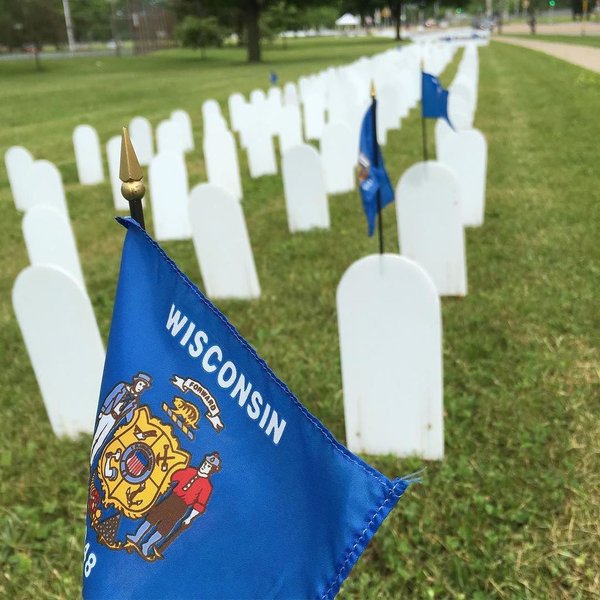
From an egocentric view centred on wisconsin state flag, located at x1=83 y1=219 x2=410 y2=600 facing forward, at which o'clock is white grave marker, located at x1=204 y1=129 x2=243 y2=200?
The white grave marker is roughly at 6 o'clock from the wisconsin state flag.

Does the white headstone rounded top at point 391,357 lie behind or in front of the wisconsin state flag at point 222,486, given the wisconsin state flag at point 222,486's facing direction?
behind

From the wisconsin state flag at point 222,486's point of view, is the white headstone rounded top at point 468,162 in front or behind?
behind

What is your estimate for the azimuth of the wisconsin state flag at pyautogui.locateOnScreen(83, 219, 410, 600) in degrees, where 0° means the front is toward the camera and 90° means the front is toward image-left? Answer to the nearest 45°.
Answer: approximately 0°

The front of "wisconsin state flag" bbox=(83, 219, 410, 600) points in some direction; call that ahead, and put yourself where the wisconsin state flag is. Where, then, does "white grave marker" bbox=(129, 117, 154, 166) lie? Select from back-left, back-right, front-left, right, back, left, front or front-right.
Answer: back

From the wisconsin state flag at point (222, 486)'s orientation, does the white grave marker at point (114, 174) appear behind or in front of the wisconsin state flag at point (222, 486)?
behind

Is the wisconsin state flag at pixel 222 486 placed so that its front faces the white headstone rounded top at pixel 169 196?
no

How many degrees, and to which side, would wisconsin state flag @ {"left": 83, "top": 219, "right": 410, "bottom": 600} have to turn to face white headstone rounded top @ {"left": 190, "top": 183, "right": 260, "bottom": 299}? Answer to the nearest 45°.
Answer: approximately 180°

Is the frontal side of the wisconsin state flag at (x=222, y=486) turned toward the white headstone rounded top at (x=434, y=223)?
no

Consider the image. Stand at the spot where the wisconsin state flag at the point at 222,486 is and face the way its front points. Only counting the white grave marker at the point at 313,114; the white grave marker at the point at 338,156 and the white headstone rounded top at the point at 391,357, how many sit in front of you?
0

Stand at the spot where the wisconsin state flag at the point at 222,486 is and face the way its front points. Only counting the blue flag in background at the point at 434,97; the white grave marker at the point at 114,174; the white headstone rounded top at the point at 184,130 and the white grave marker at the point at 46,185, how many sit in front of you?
0

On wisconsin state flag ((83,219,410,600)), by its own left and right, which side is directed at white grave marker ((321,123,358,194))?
back

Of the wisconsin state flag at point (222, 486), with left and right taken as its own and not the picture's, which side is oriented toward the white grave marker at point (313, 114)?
back

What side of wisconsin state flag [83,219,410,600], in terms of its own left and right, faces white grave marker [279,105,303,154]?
back

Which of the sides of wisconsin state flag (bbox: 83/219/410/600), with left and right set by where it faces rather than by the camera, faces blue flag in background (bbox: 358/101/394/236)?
back

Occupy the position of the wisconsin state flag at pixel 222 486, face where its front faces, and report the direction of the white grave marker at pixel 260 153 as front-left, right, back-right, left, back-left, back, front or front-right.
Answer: back

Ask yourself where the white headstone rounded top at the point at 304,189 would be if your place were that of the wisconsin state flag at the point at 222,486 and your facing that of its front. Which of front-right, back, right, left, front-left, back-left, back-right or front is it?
back

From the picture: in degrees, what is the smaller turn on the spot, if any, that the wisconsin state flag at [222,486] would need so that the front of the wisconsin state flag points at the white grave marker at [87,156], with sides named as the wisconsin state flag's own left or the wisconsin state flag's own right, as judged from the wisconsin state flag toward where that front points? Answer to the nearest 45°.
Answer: approximately 180°

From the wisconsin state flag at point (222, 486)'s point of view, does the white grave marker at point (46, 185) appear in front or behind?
behind
